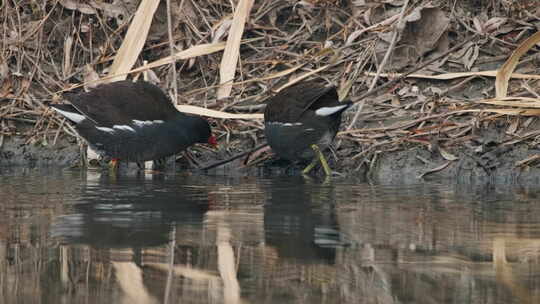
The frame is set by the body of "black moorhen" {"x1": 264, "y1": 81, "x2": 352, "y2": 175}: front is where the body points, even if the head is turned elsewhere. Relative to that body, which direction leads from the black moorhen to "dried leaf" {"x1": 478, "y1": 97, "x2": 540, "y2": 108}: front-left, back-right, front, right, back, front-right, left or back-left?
back

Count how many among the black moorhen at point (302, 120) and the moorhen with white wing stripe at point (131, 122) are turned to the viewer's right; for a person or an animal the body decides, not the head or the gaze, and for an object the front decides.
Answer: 1

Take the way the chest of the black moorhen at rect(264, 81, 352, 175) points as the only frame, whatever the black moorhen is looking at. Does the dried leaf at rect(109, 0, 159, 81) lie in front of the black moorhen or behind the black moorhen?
in front

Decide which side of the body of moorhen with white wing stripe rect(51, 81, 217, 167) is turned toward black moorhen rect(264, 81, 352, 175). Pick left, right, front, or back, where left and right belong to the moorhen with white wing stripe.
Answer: front

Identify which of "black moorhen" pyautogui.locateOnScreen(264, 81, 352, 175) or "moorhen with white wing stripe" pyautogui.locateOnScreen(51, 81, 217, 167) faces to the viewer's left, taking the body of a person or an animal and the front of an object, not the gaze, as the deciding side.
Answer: the black moorhen

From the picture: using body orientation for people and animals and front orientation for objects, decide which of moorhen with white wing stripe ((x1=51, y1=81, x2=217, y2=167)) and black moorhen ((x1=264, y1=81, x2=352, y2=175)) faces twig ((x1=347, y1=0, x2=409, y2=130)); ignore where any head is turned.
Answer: the moorhen with white wing stripe

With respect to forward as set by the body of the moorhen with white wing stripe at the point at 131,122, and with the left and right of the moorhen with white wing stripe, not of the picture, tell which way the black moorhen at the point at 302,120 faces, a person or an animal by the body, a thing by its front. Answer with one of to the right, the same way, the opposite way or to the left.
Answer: the opposite way

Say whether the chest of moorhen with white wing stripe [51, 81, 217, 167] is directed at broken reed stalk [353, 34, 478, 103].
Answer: yes

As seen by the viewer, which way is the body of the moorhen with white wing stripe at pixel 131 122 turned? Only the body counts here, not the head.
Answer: to the viewer's right

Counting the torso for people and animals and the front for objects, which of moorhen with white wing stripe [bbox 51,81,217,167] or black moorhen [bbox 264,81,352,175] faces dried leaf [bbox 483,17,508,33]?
the moorhen with white wing stripe

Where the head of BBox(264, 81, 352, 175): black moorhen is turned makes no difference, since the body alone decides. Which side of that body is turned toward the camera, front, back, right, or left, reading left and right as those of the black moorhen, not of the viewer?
left

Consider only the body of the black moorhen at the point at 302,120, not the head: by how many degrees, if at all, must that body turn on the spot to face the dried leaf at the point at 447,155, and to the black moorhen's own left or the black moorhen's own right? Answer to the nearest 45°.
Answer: approximately 180°
